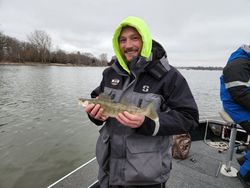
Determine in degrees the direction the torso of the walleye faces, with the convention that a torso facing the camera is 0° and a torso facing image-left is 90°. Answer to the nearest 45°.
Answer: approximately 90°
